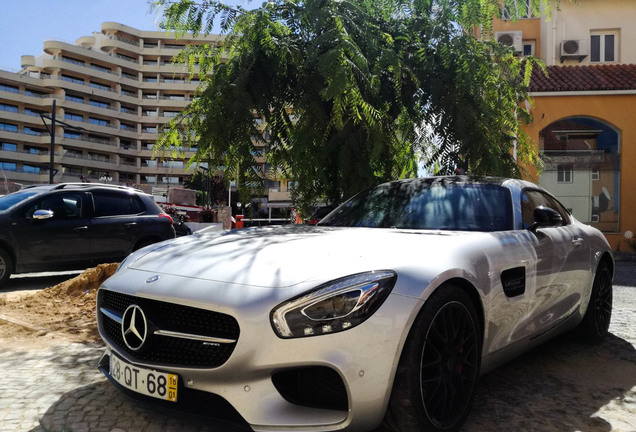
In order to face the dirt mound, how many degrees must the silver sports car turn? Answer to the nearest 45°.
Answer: approximately 90° to its right

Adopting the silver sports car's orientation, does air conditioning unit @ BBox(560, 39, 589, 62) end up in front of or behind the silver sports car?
behind

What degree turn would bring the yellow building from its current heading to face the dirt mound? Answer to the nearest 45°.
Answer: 0° — it already faces it

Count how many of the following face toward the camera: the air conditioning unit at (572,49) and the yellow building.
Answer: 2

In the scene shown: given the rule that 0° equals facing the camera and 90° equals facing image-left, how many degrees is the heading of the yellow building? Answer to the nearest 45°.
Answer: approximately 0°

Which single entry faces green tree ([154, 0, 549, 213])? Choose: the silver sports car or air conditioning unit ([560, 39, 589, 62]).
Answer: the air conditioning unit

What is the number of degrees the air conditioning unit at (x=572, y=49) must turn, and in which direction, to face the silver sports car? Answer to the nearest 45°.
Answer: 0° — it already faces it
